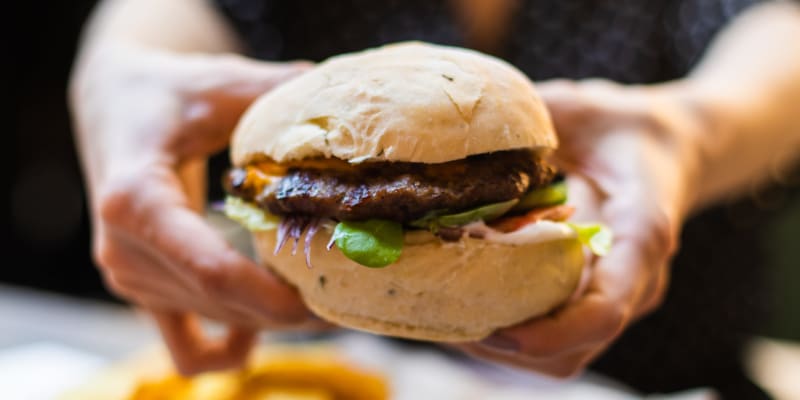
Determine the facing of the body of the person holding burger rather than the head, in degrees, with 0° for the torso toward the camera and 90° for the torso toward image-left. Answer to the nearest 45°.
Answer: approximately 0°
